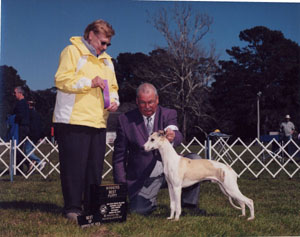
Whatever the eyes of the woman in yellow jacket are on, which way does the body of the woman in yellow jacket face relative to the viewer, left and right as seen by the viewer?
facing the viewer and to the right of the viewer

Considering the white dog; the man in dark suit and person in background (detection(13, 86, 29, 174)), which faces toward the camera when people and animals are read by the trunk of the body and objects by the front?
the man in dark suit

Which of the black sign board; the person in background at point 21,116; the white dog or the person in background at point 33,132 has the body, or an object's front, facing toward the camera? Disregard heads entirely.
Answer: the black sign board

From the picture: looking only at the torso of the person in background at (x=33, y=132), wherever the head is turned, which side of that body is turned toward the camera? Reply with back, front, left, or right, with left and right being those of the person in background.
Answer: left

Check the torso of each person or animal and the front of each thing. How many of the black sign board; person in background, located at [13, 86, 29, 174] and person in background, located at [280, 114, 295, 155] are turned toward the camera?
2

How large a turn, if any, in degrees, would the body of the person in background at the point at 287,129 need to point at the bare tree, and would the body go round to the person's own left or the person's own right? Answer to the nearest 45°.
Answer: approximately 90° to the person's own right

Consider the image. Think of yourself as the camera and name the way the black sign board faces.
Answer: facing the viewer

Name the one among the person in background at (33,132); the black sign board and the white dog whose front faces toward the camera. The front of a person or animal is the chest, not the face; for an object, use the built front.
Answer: the black sign board

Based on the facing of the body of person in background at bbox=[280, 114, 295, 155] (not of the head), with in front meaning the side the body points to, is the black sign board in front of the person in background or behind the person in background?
in front

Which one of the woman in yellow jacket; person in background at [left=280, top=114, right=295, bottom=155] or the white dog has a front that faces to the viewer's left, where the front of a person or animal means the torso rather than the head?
the white dog

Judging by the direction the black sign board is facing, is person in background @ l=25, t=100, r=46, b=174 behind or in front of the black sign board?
behind

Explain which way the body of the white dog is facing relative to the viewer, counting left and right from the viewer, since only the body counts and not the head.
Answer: facing to the left of the viewer

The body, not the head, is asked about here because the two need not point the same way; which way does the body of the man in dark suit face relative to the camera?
toward the camera

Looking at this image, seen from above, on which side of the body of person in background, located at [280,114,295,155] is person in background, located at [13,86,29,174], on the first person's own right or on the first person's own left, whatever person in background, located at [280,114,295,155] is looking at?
on the first person's own right
